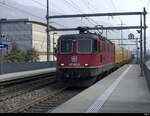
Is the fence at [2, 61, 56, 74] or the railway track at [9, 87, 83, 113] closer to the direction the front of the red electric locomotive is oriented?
the railway track

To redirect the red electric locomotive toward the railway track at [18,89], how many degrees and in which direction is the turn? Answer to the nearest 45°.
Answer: approximately 45° to its right

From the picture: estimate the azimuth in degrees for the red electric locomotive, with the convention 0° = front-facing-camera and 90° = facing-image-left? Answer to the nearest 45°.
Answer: approximately 45°

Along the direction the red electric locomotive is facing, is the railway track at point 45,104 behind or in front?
in front

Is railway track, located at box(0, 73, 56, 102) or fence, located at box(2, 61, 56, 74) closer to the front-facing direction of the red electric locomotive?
the railway track

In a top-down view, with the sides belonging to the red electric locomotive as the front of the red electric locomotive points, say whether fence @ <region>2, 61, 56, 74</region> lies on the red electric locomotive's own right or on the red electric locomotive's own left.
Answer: on the red electric locomotive's own right
